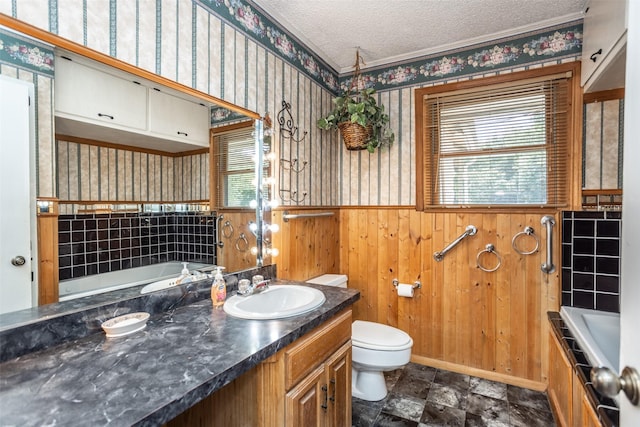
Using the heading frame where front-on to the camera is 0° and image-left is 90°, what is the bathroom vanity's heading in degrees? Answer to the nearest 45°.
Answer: approximately 315°

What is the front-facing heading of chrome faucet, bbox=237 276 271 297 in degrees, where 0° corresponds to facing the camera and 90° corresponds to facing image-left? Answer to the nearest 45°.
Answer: approximately 315°

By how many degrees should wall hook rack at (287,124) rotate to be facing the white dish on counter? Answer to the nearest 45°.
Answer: approximately 90° to its right

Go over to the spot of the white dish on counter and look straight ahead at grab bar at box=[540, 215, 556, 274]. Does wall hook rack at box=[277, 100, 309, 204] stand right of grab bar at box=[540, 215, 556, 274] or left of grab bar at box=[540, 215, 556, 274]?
left

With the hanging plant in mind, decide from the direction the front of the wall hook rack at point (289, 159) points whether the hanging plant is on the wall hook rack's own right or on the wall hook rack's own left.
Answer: on the wall hook rack's own left

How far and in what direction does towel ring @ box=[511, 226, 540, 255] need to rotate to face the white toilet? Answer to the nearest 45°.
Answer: approximately 45° to its right

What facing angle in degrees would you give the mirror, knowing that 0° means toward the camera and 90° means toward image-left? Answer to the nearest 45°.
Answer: approximately 315°

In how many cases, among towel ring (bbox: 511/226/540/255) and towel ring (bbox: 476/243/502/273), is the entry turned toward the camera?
2

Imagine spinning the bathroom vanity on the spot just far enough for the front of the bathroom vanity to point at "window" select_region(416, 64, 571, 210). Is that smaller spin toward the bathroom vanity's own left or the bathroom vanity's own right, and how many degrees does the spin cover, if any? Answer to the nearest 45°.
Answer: approximately 45° to the bathroom vanity's own left

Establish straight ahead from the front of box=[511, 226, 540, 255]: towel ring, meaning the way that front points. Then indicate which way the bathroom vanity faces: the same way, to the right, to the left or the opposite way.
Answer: to the left

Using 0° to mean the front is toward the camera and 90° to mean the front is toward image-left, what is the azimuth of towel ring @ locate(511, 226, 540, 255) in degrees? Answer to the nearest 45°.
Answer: approximately 0°

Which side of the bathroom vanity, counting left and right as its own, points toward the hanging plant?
left
